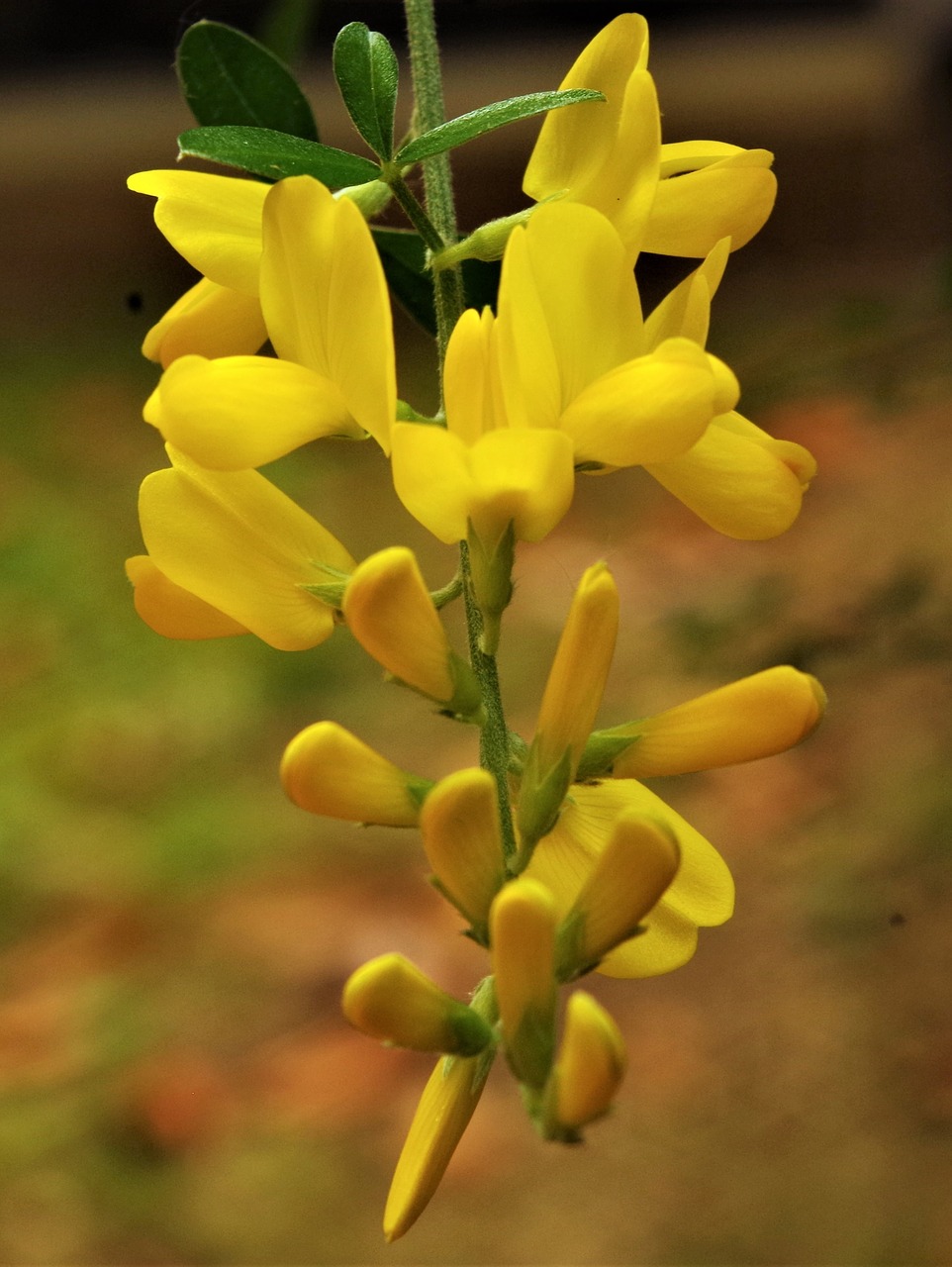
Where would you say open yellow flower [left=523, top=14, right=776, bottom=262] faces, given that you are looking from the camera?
facing to the right of the viewer
